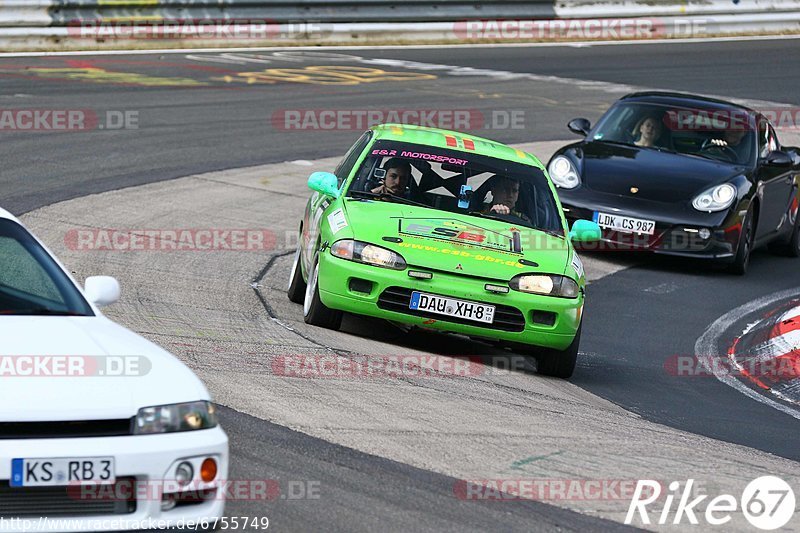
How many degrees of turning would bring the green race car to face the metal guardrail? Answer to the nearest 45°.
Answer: approximately 180°

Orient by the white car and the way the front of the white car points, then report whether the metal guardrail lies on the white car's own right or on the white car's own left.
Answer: on the white car's own left

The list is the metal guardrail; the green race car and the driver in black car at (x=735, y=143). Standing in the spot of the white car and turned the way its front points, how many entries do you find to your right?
0

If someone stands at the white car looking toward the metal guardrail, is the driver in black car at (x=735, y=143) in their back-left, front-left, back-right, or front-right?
front-right

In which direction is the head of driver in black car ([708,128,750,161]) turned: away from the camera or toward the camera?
toward the camera

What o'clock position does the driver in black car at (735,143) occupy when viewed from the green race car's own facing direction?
The driver in black car is roughly at 7 o'clock from the green race car.

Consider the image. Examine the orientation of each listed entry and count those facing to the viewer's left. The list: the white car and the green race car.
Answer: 0

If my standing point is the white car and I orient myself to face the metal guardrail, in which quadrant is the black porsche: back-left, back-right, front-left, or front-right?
front-right

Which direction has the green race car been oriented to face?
toward the camera

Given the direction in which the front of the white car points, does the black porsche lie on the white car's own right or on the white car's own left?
on the white car's own left

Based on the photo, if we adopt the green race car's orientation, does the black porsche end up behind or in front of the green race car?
behind

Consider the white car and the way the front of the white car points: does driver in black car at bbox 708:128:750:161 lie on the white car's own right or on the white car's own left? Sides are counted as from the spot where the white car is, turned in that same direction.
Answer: on the white car's own left

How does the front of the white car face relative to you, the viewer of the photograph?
facing the viewer and to the right of the viewer

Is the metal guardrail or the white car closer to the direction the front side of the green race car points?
the white car

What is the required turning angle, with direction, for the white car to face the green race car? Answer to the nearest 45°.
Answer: approximately 90° to its left
